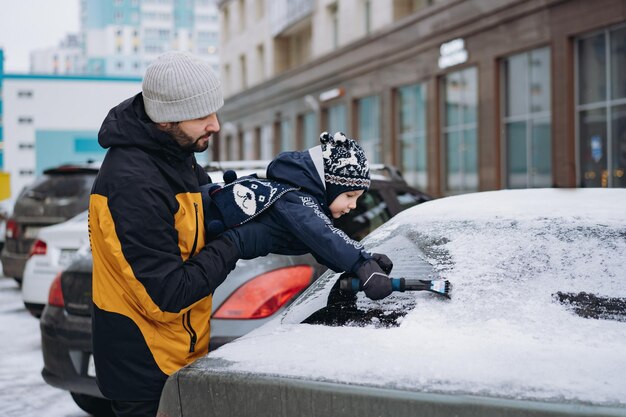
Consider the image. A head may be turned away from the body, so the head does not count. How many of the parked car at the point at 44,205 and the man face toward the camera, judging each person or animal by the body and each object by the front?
0

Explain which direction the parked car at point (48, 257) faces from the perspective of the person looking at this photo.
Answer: facing away from the viewer and to the right of the viewer

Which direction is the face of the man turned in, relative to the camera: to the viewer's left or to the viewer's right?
to the viewer's right

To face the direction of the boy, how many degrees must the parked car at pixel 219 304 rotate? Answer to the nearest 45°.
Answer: approximately 135° to its right

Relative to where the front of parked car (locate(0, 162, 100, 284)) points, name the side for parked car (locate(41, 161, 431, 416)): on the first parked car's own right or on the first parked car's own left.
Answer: on the first parked car's own right

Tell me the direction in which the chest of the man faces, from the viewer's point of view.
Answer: to the viewer's right

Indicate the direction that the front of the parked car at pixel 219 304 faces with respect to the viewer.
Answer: facing away from the viewer and to the right of the viewer

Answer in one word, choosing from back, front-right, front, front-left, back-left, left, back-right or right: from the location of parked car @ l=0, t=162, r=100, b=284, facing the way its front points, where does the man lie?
back-right

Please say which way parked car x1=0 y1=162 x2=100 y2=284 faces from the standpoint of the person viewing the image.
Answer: facing away from the viewer and to the right of the viewer

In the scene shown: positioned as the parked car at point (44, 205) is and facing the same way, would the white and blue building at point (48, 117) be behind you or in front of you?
in front

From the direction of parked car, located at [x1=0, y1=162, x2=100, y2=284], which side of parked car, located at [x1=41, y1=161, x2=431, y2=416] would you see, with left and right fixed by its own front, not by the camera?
left

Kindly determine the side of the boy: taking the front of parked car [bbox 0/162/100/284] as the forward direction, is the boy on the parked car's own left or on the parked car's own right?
on the parked car's own right
